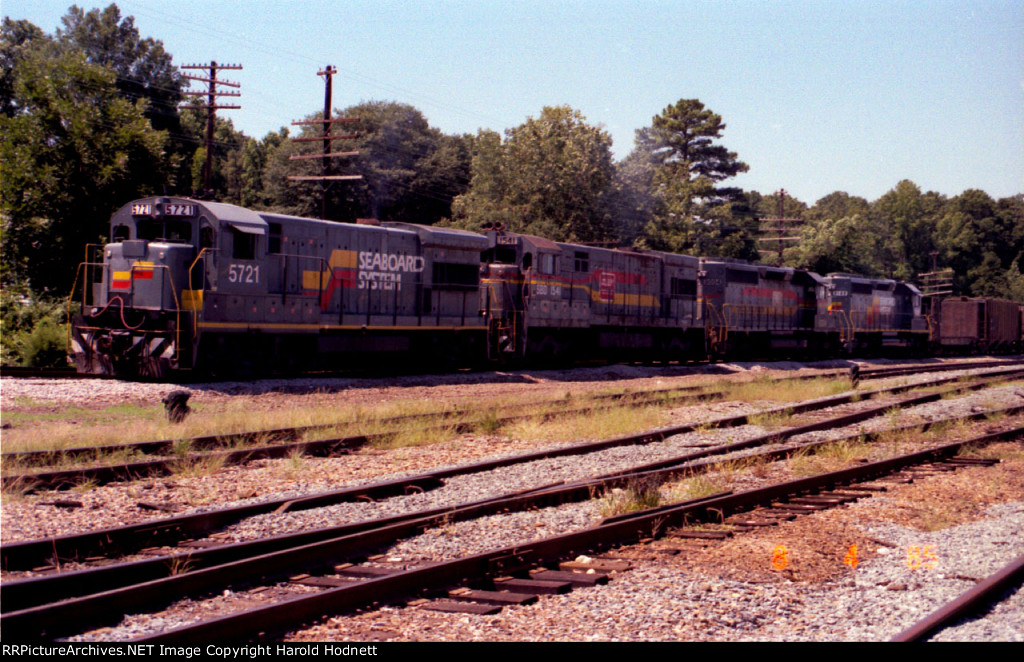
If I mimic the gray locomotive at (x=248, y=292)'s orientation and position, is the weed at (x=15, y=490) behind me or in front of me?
in front

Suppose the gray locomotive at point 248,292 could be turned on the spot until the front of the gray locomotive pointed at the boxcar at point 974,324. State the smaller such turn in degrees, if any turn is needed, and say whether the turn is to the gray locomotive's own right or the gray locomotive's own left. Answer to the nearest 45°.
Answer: approximately 180°

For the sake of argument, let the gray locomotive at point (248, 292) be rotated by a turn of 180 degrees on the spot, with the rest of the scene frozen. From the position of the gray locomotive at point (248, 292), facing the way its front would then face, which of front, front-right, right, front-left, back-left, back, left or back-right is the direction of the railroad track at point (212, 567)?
back-right

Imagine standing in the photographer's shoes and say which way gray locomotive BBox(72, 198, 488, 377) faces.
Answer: facing the viewer and to the left of the viewer

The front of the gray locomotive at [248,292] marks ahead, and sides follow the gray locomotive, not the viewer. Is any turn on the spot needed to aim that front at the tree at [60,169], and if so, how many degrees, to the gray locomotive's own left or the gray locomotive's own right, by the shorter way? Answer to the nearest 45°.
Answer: approximately 90° to the gray locomotive's own right

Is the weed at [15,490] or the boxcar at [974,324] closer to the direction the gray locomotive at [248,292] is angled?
the weed

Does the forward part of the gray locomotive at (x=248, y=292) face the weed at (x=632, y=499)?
no

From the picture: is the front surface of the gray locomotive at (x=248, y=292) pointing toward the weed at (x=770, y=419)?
no

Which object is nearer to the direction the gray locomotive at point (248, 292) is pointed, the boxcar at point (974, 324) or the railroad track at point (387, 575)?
the railroad track

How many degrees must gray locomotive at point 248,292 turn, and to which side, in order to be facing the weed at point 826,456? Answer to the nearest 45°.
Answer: approximately 90° to its left
